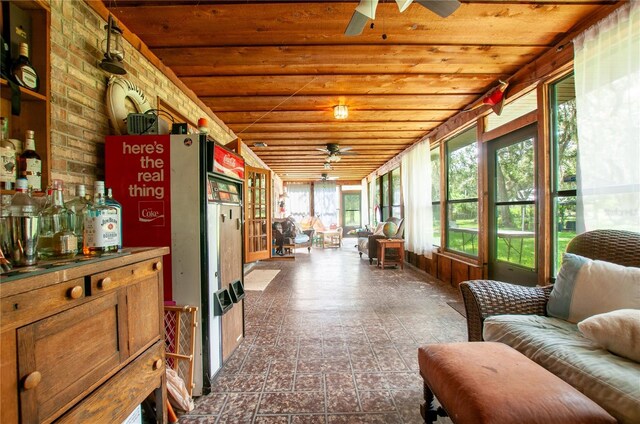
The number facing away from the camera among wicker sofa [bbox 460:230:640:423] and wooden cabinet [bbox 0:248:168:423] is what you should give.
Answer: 0

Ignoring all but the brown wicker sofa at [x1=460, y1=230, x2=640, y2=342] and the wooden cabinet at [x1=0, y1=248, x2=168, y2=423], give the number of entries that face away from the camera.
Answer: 0

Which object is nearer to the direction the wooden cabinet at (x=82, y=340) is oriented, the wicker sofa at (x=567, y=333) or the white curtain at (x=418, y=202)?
the wicker sofa

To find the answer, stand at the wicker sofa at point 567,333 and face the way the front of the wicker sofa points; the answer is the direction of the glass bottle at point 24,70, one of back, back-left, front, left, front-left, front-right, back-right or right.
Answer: front

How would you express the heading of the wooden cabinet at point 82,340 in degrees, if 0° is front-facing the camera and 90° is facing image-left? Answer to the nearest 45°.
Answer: approximately 315°

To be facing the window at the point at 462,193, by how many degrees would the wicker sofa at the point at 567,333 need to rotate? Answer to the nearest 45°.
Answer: approximately 135° to its right

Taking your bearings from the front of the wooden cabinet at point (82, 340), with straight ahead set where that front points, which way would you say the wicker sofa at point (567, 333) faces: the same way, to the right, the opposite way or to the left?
the opposite way

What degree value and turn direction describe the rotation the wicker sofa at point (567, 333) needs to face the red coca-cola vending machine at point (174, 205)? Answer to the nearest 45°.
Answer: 0° — it already faces it

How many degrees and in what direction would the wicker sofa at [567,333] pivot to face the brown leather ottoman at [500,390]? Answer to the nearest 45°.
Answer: approximately 45° to its left

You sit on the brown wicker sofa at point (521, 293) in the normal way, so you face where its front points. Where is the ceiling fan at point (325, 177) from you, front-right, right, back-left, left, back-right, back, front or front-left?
right

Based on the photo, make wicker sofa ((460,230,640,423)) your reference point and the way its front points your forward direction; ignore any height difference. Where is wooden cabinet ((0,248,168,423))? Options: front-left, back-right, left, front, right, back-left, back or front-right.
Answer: front

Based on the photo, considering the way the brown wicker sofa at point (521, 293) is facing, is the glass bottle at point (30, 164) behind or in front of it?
in front

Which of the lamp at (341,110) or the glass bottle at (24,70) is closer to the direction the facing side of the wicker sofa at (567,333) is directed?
the glass bottle

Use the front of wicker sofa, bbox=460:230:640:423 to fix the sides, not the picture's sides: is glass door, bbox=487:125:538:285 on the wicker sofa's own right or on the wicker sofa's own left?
on the wicker sofa's own right

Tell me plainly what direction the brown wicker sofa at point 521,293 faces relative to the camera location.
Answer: facing the viewer and to the left of the viewer

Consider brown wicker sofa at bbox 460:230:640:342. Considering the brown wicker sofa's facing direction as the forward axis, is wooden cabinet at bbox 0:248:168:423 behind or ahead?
ahead

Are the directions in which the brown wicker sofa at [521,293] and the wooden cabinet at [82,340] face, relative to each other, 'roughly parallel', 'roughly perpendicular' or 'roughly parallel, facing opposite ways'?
roughly parallel, facing opposite ways
